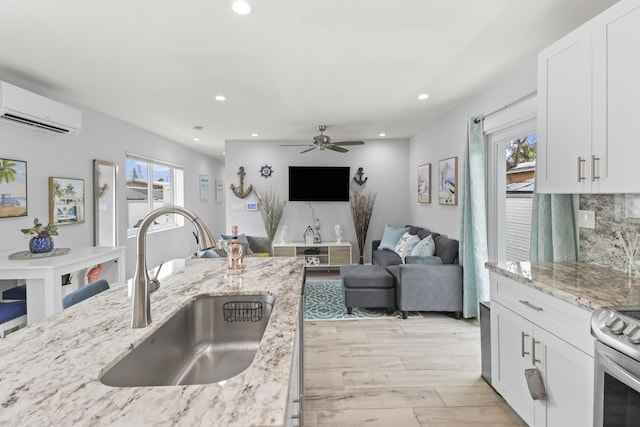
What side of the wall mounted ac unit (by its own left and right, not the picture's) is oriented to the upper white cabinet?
front

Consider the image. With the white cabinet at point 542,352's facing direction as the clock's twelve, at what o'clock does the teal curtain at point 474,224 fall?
The teal curtain is roughly at 4 o'clock from the white cabinet.

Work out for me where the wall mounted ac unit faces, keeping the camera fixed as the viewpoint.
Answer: facing the viewer and to the right of the viewer

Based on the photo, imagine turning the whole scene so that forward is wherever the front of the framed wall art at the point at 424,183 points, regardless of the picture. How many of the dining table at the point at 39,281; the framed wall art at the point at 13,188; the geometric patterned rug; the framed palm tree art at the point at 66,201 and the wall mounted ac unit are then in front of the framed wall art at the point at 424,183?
5

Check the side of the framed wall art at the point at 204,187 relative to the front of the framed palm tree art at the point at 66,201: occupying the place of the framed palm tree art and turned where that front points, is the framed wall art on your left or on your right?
on your left

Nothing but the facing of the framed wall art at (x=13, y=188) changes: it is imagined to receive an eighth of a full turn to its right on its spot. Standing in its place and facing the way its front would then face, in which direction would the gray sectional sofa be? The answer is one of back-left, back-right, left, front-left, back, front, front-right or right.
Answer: front-left

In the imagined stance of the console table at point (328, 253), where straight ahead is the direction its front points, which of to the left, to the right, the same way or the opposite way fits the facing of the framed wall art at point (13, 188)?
to the left

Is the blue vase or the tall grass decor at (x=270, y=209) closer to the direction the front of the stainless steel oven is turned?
the blue vase

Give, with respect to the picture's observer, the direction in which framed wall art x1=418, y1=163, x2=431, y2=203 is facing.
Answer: facing the viewer and to the left of the viewer

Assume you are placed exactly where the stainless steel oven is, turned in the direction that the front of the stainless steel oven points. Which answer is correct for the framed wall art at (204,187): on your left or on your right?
on your right

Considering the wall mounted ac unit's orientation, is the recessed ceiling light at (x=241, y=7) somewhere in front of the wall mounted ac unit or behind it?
in front

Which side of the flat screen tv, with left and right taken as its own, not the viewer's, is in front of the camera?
front

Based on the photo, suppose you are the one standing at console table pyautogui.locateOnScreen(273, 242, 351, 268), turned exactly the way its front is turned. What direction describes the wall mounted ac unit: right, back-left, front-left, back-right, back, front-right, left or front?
front-right

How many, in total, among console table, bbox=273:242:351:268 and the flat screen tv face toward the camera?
2

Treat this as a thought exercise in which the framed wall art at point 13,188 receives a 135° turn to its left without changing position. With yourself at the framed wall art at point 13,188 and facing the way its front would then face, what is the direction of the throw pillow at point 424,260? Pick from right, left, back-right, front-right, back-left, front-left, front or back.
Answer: back-right

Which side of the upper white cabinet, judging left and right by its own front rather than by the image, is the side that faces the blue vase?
front
